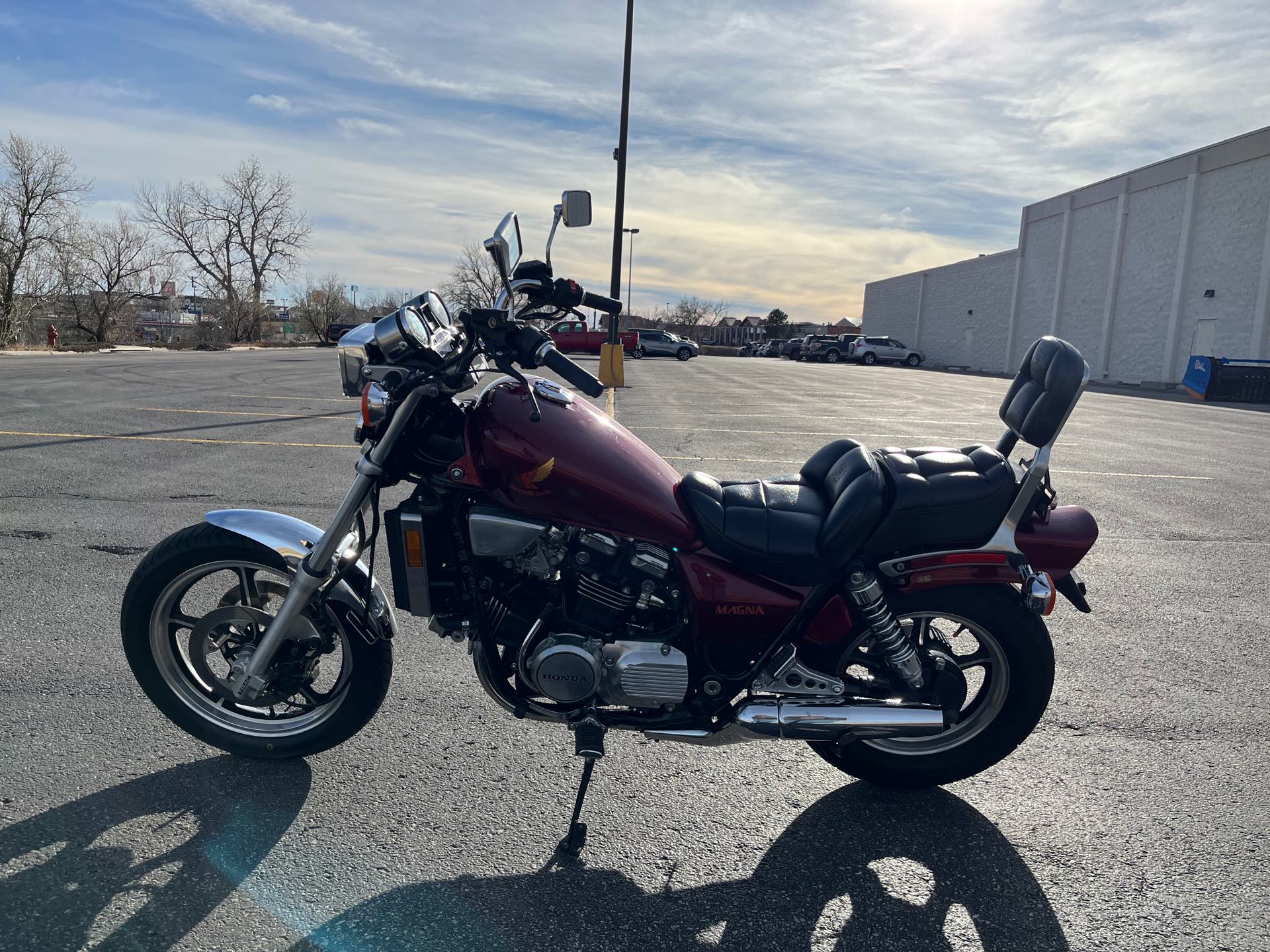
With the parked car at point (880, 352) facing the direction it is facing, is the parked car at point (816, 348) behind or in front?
behind

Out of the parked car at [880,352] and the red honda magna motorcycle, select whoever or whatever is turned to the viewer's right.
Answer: the parked car

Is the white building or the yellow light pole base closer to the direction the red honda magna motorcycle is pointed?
the yellow light pole base

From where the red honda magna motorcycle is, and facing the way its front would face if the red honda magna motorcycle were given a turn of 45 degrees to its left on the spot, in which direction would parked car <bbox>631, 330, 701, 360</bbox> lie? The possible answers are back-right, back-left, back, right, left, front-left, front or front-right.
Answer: back-right

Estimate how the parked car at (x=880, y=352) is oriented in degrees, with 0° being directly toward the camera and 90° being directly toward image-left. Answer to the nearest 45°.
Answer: approximately 270°

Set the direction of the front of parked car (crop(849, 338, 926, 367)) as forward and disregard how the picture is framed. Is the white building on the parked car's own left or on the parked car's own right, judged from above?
on the parked car's own right

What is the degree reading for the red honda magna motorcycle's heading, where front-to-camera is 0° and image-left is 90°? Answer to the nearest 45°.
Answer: approximately 90°

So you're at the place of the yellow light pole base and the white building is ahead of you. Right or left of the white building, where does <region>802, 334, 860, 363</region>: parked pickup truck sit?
left

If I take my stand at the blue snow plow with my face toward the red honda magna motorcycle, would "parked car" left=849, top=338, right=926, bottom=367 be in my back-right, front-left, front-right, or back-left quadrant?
back-right

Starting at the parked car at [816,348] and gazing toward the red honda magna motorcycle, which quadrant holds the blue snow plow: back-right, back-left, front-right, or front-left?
front-left

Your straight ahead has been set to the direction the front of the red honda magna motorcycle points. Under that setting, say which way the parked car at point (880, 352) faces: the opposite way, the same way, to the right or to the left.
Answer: the opposite way

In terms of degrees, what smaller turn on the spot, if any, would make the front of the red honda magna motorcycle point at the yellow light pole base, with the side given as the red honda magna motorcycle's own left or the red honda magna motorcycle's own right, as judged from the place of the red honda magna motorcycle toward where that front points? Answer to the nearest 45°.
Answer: approximately 90° to the red honda magna motorcycle's own right
